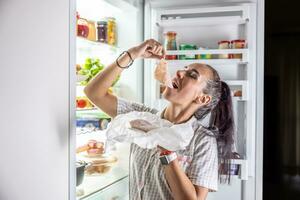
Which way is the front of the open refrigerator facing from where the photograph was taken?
facing the viewer and to the right of the viewer

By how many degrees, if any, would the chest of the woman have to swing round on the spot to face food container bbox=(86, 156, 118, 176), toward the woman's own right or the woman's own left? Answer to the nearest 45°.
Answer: approximately 45° to the woman's own right

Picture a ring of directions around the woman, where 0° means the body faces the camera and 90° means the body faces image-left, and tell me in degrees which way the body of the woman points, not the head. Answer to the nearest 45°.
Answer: approximately 45°

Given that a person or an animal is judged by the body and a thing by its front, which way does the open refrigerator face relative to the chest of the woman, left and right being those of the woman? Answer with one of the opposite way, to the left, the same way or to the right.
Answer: to the left

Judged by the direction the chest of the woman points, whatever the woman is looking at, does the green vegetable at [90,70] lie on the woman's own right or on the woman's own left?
on the woman's own right
